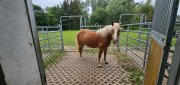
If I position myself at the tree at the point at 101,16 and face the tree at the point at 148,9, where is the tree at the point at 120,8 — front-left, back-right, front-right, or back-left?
front-left

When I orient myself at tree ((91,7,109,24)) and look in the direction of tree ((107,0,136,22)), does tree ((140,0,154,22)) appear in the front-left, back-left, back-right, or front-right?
front-right

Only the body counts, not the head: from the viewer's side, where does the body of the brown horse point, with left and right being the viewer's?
facing the viewer and to the right of the viewer

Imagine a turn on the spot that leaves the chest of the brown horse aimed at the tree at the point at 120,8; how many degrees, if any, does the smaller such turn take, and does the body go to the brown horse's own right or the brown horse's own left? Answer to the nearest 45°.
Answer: approximately 135° to the brown horse's own left

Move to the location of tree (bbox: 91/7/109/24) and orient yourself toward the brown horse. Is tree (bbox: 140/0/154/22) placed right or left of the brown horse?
left

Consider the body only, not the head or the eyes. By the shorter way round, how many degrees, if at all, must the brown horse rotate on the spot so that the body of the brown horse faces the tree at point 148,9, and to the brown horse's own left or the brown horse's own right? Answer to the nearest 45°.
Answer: approximately 90° to the brown horse's own left

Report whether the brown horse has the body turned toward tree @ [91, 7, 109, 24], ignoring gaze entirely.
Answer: no

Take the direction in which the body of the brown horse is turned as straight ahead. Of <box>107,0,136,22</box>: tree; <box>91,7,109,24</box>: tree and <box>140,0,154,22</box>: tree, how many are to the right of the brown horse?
0
